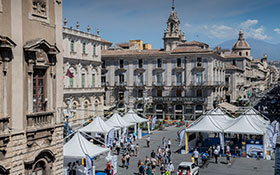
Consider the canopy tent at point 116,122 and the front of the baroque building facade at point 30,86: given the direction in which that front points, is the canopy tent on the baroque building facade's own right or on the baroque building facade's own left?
on the baroque building facade's own left

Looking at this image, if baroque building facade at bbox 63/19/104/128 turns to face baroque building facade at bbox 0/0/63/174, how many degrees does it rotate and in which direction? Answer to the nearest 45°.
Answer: approximately 45° to its right

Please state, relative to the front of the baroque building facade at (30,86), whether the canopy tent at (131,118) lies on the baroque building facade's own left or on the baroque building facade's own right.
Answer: on the baroque building facade's own left

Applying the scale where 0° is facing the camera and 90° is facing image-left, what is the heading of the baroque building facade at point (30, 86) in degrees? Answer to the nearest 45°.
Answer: approximately 315°

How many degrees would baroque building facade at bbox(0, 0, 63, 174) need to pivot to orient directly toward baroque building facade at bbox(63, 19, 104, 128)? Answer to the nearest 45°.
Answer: approximately 135° to its left
